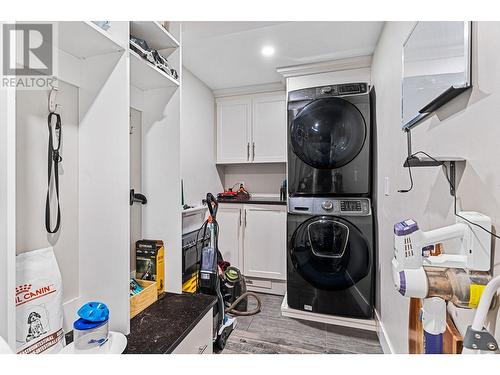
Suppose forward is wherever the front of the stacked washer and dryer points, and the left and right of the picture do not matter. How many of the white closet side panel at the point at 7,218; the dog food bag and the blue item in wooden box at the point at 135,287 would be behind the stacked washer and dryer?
0

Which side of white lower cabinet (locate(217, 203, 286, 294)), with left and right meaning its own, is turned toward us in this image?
front

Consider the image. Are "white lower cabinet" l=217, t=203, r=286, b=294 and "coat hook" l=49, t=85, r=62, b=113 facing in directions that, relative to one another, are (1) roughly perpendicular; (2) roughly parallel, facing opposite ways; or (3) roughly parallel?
roughly perpendicular

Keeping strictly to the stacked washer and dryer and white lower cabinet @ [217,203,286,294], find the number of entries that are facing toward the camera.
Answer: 2

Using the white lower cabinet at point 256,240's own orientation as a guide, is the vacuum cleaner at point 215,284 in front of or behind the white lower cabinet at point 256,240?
in front

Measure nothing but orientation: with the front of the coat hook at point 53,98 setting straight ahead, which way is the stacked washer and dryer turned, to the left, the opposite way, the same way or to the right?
to the right

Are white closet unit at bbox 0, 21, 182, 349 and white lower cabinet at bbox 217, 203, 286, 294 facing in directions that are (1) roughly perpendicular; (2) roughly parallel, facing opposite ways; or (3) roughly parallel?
roughly perpendicular

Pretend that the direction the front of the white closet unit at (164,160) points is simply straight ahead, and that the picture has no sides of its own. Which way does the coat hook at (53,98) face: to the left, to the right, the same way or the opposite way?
the same way

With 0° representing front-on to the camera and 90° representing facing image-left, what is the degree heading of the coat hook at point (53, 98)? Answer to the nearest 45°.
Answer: approximately 315°

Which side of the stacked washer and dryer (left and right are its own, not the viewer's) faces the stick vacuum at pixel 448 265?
front

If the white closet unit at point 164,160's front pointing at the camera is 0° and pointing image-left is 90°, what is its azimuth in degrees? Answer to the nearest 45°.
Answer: approximately 315°

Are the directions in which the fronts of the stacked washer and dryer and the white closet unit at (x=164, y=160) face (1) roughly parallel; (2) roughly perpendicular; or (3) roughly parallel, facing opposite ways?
roughly perpendicular

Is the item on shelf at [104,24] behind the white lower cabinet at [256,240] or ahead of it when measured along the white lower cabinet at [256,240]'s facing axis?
ahead

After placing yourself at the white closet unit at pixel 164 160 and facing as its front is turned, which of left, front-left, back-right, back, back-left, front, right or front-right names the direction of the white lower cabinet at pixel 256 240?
left

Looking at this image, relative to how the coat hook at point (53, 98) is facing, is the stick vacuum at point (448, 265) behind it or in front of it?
in front
